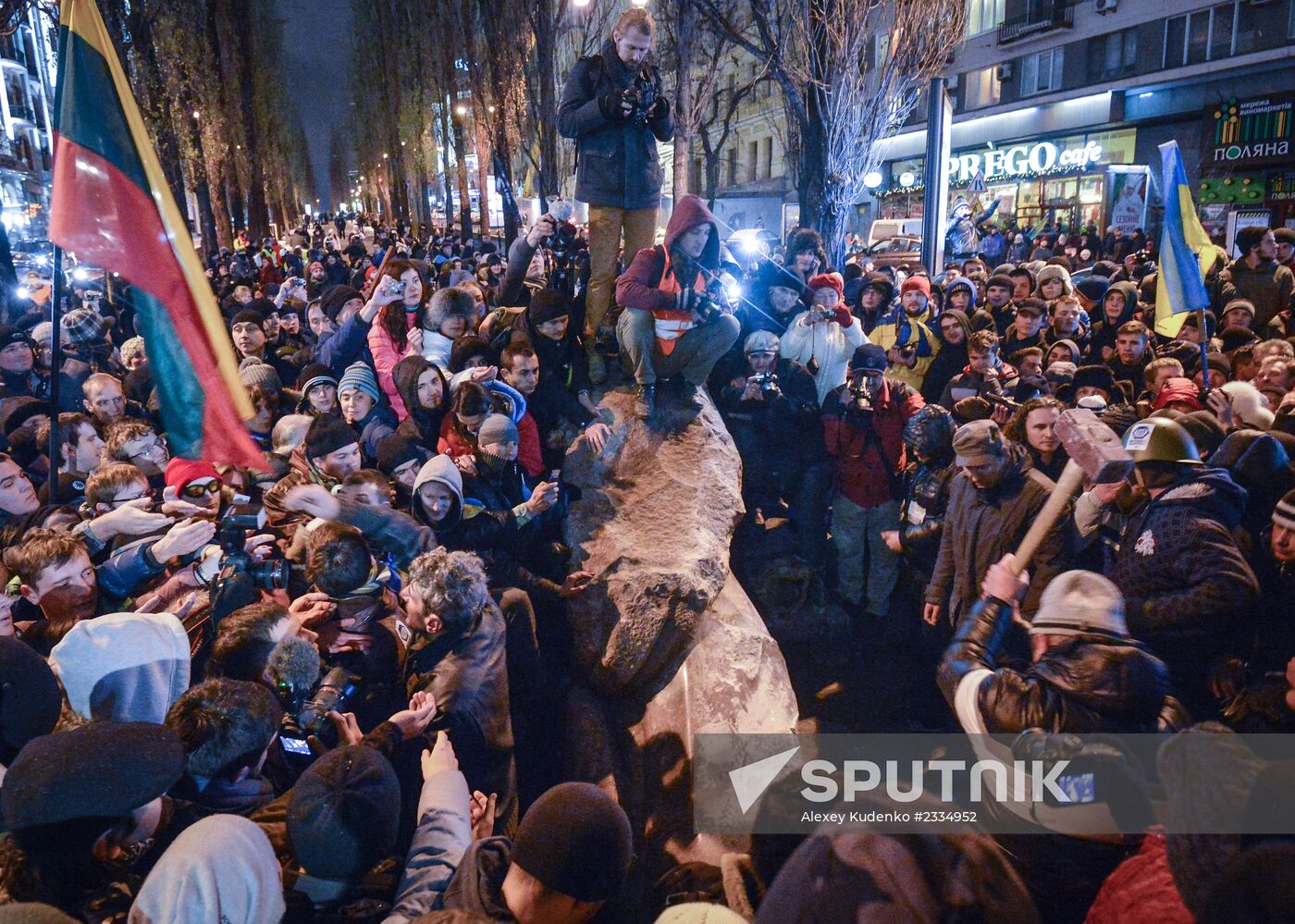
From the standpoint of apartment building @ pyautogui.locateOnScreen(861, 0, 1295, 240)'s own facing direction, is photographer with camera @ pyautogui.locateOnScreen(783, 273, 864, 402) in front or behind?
in front

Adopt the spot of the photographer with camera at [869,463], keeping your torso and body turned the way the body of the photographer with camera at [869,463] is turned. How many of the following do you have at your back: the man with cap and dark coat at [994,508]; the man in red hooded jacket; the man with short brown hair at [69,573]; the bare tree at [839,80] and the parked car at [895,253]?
2

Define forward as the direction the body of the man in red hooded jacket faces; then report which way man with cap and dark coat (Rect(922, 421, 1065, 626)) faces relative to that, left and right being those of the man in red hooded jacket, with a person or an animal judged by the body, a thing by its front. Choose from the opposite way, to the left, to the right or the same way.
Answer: to the right

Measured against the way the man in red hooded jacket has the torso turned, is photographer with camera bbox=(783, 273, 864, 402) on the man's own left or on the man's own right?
on the man's own left

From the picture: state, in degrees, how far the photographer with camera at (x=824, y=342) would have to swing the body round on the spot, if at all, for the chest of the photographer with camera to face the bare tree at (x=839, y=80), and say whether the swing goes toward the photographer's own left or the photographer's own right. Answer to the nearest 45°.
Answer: approximately 180°

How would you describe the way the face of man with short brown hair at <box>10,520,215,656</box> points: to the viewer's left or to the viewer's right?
to the viewer's right

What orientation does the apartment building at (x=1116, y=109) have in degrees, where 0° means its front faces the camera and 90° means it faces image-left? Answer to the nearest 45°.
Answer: approximately 45°

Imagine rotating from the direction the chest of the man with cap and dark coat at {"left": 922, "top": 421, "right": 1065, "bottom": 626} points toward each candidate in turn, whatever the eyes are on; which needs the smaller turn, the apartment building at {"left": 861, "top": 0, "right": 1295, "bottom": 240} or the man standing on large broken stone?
the man standing on large broken stone

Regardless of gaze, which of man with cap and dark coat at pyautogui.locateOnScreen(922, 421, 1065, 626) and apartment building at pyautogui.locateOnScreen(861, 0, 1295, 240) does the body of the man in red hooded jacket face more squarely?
the man with cap and dark coat

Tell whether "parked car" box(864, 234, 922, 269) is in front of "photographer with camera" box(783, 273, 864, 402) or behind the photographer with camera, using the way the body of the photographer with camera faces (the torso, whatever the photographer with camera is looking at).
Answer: behind
